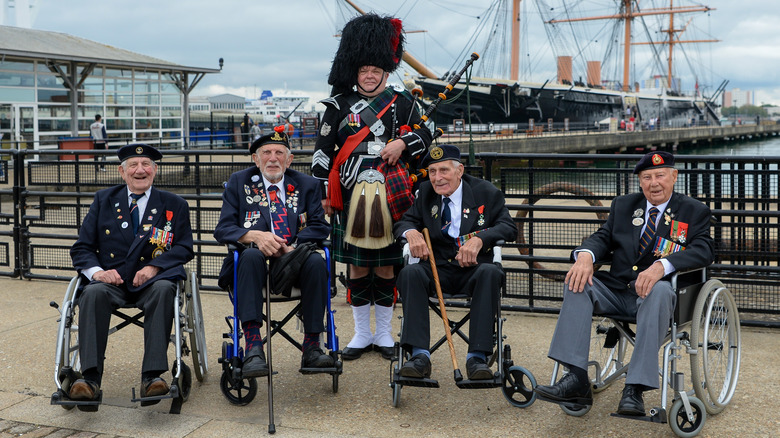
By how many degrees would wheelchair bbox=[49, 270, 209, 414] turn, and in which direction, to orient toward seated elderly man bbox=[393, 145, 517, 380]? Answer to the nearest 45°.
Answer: approximately 90° to its left

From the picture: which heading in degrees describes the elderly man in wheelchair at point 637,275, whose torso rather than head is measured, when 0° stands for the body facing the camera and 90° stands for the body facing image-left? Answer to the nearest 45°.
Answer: approximately 45°

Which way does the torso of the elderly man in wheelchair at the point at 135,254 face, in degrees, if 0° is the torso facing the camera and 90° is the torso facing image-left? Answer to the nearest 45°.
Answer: approximately 0°

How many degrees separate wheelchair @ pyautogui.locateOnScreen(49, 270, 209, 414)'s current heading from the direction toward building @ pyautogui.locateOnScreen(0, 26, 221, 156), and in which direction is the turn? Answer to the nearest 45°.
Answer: approximately 180°

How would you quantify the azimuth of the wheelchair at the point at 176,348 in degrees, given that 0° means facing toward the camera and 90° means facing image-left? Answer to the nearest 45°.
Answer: approximately 0°
